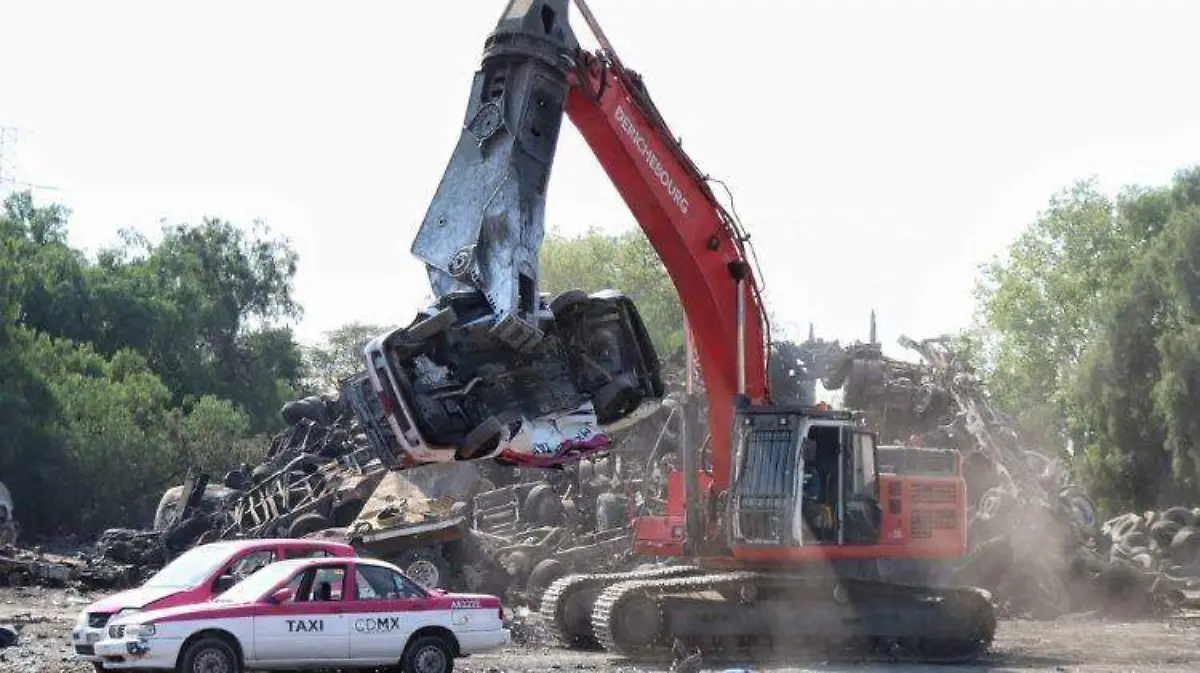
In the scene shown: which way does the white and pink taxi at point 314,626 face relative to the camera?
to the viewer's left

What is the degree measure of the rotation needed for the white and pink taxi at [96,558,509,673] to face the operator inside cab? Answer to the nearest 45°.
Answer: approximately 180°

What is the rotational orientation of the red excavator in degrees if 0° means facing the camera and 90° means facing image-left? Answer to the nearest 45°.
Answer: approximately 45°
